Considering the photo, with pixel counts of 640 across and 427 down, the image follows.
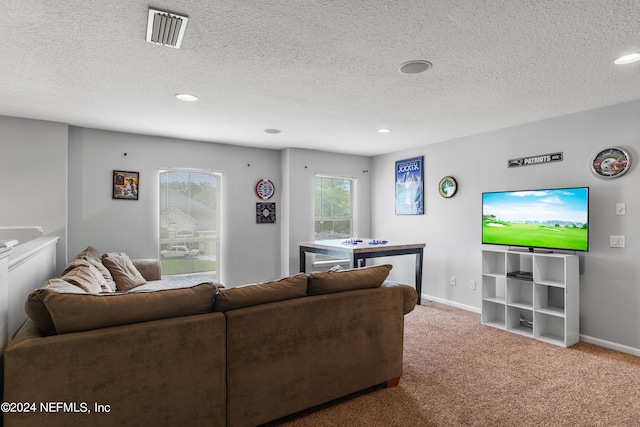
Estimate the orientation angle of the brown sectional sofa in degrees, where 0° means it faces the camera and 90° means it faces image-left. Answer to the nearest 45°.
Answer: approximately 180°

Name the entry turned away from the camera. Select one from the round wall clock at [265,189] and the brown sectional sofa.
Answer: the brown sectional sofa

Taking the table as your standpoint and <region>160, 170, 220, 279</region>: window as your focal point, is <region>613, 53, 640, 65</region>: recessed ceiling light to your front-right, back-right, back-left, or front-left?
back-left

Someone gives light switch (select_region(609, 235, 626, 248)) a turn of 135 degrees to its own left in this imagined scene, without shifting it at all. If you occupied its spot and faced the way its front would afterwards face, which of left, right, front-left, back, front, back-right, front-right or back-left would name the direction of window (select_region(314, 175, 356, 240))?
back-left

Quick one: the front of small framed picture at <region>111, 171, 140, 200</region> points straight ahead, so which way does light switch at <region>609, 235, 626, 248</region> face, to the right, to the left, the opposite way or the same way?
to the right

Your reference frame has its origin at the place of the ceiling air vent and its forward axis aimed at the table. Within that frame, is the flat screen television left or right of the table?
right

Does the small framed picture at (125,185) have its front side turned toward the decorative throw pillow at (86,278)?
yes

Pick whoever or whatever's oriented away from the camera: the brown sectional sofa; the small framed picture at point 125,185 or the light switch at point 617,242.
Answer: the brown sectional sofa

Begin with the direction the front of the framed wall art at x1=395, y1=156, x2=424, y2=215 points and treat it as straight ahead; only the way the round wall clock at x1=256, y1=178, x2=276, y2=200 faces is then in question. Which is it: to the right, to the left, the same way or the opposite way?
to the left

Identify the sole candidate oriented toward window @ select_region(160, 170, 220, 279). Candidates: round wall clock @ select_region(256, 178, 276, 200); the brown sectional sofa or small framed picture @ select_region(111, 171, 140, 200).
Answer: the brown sectional sofa

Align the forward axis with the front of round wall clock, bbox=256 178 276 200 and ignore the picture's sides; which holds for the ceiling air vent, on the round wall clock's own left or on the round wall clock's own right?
on the round wall clock's own right

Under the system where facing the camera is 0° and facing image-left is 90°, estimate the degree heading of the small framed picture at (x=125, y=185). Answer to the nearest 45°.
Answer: approximately 0°
